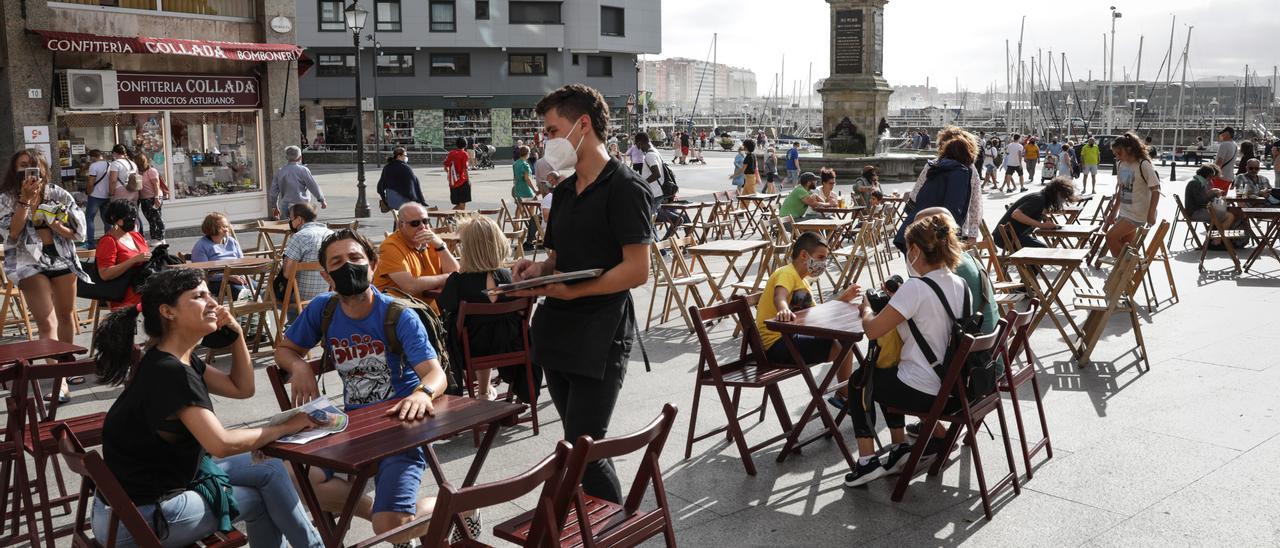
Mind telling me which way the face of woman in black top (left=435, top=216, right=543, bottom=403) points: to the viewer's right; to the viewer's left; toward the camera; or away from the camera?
away from the camera

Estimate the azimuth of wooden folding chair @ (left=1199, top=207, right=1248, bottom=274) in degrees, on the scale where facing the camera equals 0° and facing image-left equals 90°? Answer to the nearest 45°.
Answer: approximately 270°

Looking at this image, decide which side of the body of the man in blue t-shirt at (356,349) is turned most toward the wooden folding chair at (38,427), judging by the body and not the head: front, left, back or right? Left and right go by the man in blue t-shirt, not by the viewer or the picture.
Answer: right

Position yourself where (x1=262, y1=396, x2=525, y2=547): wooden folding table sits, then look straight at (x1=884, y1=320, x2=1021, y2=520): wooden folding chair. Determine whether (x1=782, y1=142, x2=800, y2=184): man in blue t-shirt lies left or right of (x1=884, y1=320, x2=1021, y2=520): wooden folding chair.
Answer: left

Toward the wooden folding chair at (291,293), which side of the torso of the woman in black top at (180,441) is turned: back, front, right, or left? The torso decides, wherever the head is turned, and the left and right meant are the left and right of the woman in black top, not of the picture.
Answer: left

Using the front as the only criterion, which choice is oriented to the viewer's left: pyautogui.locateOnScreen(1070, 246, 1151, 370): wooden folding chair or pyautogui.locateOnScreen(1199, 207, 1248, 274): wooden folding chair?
pyautogui.locateOnScreen(1070, 246, 1151, 370): wooden folding chair

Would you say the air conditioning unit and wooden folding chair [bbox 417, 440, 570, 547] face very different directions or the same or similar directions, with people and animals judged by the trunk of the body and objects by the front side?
very different directions

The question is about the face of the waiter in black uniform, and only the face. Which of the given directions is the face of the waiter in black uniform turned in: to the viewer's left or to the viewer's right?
to the viewer's left

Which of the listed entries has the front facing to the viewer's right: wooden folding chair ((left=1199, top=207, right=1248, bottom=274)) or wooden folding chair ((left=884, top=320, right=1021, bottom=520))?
wooden folding chair ((left=1199, top=207, right=1248, bottom=274))

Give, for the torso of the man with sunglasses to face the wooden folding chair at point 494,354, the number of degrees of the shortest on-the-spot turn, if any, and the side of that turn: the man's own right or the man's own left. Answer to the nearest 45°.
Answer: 0° — they already face it

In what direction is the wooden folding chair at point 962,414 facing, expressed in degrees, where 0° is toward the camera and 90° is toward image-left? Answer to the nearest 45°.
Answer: approximately 135°

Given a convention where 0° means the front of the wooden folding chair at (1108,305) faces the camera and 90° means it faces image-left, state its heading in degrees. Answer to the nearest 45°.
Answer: approximately 90°
